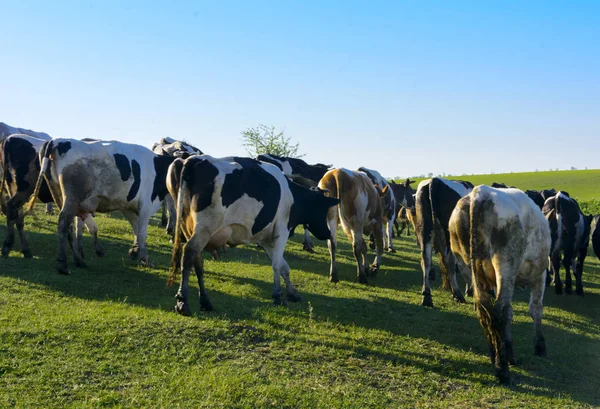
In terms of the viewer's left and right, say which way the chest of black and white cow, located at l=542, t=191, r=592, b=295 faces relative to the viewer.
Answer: facing away from the viewer and to the right of the viewer

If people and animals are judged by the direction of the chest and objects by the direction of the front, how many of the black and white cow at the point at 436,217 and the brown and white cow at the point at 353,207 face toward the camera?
0

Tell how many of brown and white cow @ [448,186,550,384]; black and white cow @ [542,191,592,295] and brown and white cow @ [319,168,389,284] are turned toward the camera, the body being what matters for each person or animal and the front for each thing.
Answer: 0

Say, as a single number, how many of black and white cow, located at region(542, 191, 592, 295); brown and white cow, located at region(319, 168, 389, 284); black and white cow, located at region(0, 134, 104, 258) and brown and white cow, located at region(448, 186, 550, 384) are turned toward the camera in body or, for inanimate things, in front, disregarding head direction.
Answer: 0

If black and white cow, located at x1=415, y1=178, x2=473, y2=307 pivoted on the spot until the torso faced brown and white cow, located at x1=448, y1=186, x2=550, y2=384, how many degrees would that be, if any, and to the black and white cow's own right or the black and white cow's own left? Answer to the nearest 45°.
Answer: approximately 135° to the black and white cow's own right

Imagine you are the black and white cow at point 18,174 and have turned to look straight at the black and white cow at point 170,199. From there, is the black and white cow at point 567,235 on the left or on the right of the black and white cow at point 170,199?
right

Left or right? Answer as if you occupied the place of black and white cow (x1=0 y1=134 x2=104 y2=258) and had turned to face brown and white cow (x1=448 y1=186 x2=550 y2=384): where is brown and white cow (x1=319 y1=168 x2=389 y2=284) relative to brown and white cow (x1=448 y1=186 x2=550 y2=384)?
left

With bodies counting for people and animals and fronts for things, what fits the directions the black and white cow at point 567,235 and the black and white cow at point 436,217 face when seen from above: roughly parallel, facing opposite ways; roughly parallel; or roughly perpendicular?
roughly parallel

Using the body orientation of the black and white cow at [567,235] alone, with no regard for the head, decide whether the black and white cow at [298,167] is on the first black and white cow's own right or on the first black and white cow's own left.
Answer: on the first black and white cow's own left

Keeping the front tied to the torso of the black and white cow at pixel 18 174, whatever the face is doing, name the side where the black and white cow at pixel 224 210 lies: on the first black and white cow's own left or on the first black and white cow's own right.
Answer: on the first black and white cow's own right

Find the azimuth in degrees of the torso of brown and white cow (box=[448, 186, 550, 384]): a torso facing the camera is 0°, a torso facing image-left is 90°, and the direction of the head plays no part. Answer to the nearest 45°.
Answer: approximately 225°

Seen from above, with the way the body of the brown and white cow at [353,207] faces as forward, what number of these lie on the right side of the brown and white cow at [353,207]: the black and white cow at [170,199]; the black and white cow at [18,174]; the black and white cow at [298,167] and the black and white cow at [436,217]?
1
